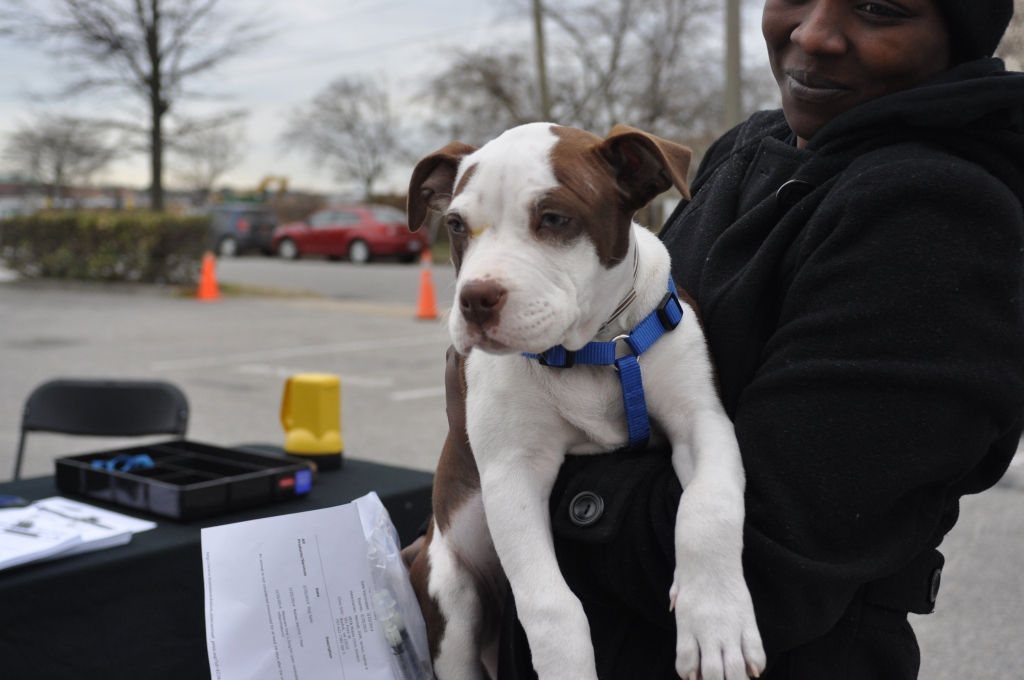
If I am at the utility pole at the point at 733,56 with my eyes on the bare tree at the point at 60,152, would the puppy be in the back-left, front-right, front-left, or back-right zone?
back-left

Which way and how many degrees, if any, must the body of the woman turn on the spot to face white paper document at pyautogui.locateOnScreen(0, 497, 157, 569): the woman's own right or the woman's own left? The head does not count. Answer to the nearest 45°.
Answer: approximately 45° to the woman's own right

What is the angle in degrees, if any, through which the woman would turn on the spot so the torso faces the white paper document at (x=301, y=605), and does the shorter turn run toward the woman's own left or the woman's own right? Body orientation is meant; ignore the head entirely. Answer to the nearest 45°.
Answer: approximately 45° to the woman's own right

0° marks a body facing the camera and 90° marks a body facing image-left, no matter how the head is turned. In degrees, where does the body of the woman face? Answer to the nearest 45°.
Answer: approximately 45°

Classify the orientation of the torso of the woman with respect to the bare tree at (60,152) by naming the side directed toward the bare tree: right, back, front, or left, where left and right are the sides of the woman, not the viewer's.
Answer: right

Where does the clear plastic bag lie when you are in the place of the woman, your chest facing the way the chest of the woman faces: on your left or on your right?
on your right

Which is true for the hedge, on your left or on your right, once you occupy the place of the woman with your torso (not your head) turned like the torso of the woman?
on your right

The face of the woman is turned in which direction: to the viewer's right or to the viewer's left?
to the viewer's left

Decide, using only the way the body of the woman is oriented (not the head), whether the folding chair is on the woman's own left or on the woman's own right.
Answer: on the woman's own right

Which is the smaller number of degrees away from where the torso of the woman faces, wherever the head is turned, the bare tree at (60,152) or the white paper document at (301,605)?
the white paper document

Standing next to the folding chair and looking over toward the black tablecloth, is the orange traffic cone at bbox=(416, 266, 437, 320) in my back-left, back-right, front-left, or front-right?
back-left
